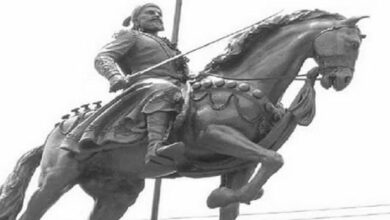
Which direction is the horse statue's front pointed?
to the viewer's right
